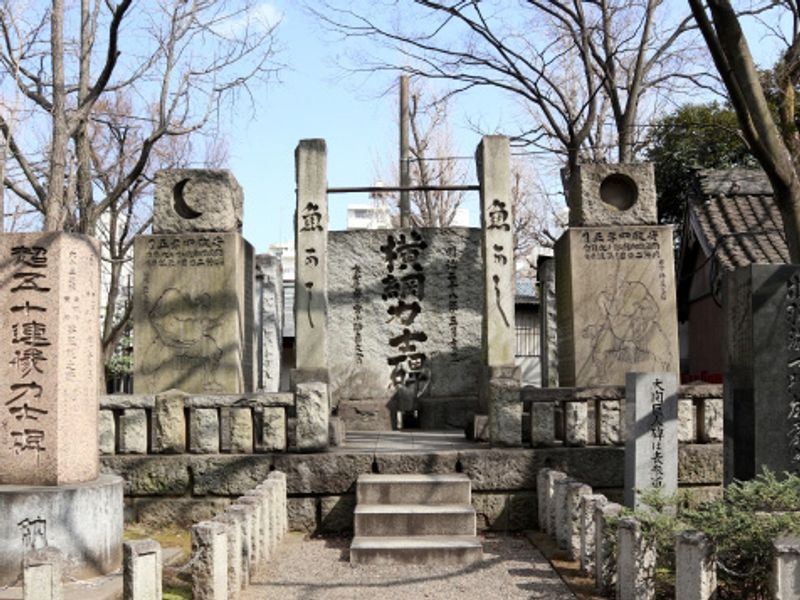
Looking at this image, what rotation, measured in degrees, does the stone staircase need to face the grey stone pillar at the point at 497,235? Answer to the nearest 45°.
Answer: approximately 180°

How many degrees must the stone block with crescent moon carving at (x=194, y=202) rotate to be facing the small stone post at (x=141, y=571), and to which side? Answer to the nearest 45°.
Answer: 0° — it already faces it
